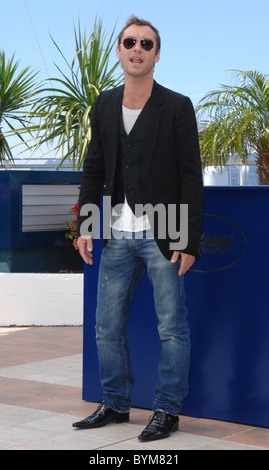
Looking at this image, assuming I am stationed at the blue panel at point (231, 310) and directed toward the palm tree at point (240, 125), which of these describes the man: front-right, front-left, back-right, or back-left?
back-left

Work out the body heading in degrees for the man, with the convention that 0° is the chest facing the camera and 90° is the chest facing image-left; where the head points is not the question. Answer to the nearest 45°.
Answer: approximately 45°
